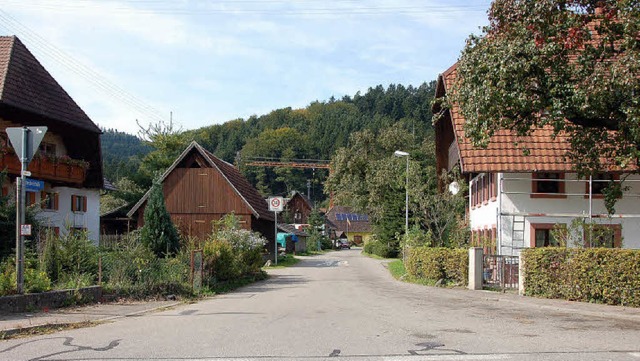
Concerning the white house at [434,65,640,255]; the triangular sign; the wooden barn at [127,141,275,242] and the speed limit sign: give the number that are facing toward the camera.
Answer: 3

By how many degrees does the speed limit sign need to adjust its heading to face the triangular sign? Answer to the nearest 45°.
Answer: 0° — it already faces it

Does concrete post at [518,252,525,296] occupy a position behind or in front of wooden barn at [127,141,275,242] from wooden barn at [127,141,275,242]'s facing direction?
in front

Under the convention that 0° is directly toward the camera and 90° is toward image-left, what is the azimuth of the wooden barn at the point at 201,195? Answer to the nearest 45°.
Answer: approximately 0°
